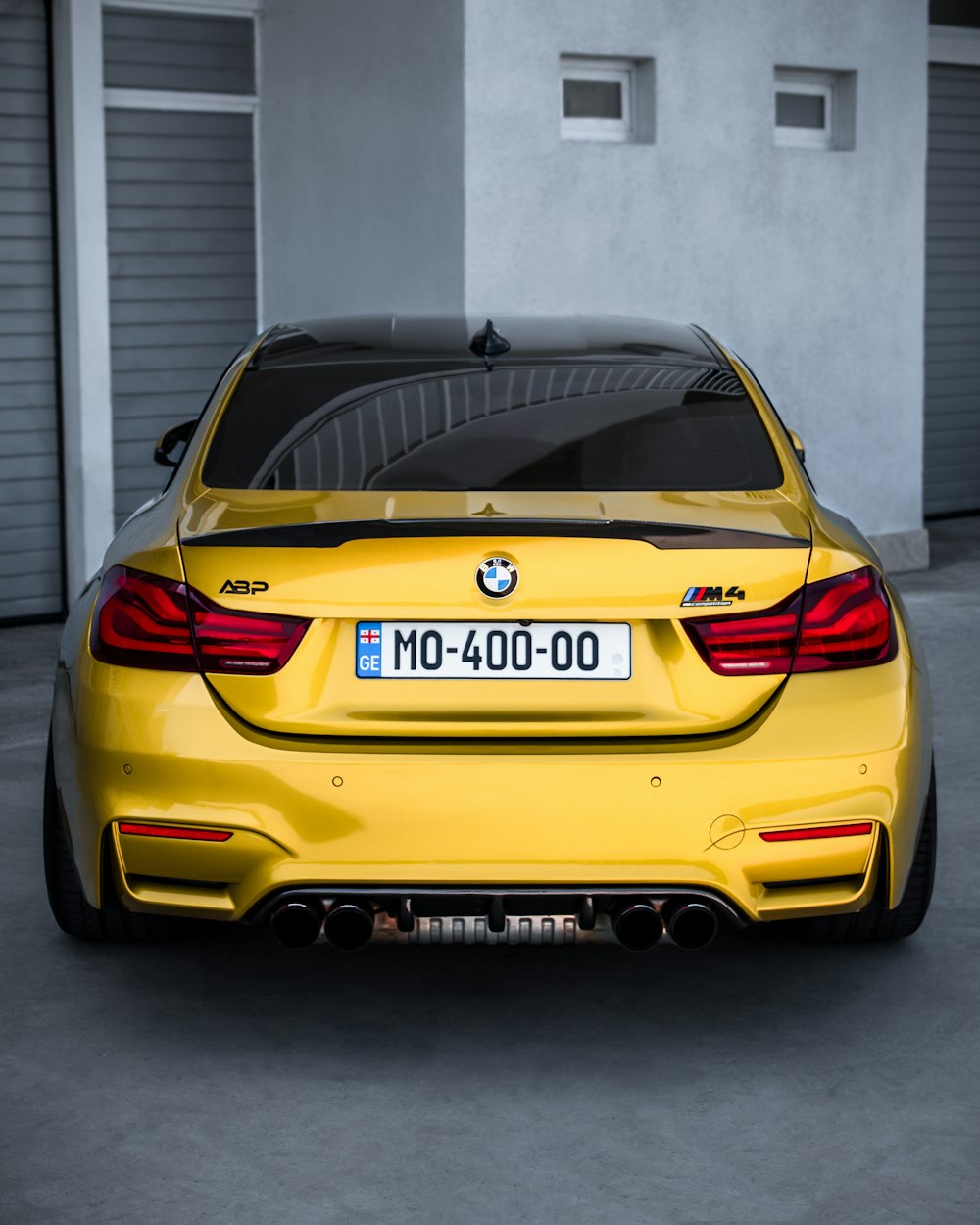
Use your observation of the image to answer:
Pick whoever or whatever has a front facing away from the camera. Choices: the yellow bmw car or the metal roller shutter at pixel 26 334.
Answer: the yellow bmw car

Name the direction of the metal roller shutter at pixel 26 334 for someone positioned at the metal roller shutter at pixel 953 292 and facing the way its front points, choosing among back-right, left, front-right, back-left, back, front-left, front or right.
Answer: front-right

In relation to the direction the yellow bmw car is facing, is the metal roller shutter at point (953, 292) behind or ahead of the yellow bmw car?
ahead

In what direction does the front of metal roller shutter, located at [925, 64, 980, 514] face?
toward the camera

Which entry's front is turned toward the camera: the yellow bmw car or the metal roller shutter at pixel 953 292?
the metal roller shutter

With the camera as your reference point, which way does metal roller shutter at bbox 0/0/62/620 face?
facing the viewer and to the right of the viewer

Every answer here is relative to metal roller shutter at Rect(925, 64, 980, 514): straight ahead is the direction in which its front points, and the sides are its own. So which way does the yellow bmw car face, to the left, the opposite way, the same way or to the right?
the opposite way

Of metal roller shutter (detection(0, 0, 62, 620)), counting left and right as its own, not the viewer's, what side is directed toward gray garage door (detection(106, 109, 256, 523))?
left

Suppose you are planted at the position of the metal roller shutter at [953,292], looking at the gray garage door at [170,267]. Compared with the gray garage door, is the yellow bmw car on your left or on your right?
left

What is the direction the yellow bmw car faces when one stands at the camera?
facing away from the viewer

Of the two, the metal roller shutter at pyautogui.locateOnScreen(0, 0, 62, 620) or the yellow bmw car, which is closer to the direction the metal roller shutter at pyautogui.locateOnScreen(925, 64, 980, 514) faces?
the yellow bmw car

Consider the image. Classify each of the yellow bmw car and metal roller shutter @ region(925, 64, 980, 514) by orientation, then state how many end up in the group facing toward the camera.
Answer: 1

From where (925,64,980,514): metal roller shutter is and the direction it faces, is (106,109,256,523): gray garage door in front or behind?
in front
